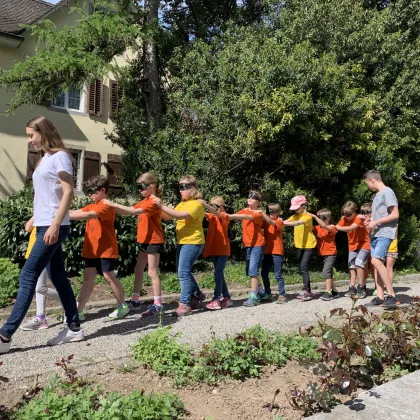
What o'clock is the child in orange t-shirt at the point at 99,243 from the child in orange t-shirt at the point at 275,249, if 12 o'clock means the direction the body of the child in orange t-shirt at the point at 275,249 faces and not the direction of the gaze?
the child in orange t-shirt at the point at 99,243 is roughly at 12 o'clock from the child in orange t-shirt at the point at 275,249.

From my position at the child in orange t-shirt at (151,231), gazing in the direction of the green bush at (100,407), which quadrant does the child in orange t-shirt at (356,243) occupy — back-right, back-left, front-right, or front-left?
back-left

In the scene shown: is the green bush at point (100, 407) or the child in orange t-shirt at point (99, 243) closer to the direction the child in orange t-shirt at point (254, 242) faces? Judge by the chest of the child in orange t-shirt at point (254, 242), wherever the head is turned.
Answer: the child in orange t-shirt

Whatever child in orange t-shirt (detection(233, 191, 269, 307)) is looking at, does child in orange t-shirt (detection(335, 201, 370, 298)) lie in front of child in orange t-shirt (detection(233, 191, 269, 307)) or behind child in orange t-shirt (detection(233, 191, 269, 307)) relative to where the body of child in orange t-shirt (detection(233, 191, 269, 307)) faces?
behind

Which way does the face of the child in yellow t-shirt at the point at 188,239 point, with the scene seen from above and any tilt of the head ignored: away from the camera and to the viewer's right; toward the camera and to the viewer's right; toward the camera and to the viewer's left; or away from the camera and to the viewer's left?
toward the camera and to the viewer's left

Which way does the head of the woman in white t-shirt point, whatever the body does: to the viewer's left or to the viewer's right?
to the viewer's left

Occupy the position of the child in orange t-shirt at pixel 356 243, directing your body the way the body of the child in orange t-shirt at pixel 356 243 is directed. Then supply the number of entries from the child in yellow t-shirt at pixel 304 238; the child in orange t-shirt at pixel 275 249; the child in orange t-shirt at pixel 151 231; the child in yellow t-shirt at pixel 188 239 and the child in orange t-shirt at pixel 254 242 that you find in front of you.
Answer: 5

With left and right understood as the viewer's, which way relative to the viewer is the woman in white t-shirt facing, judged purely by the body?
facing to the left of the viewer

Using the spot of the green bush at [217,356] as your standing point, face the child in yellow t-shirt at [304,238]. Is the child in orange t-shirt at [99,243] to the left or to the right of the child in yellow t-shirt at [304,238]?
left

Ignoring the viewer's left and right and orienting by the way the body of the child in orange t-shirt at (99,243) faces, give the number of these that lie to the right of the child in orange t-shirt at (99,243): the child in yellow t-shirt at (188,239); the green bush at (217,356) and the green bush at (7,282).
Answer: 1

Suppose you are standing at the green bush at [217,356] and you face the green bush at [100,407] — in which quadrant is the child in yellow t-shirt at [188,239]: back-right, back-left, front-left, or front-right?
back-right

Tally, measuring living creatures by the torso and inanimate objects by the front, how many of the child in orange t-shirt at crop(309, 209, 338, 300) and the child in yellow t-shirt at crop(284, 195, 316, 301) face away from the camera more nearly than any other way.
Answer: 0

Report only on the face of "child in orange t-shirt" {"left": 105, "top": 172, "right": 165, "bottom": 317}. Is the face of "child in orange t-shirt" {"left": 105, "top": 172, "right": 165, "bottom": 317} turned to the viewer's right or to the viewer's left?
to the viewer's left
